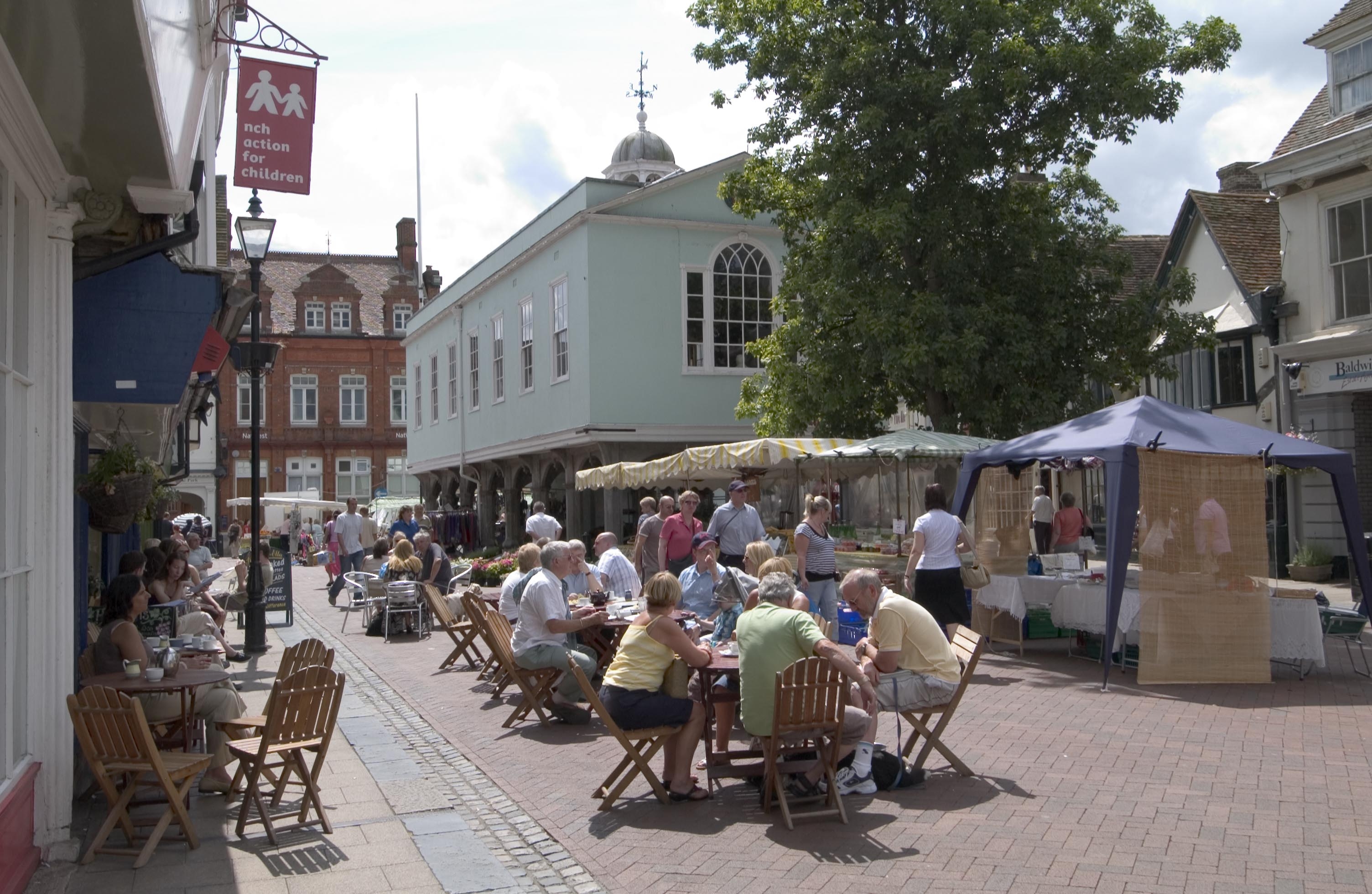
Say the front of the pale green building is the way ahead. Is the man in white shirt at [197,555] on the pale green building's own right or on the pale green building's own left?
on the pale green building's own right

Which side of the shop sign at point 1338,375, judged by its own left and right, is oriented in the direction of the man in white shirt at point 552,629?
front

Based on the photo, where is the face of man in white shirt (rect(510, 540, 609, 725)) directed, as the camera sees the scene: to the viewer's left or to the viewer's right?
to the viewer's right

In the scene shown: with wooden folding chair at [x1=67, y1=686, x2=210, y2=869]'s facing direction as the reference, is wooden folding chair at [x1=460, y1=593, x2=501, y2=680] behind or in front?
in front

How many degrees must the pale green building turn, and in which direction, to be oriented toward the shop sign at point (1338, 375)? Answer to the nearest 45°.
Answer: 0° — it already faces it

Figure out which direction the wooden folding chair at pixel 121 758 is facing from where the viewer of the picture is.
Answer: facing away from the viewer and to the right of the viewer

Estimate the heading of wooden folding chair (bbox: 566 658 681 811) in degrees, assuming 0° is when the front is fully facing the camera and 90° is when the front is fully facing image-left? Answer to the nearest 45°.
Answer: approximately 270°

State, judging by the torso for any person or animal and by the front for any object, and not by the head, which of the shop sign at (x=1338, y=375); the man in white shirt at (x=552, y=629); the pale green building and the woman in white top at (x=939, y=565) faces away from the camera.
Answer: the woman in white top

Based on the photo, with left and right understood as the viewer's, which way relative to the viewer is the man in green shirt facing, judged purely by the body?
facing away from the viewer

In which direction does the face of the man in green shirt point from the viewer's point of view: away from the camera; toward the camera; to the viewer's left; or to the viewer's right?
away from the camera

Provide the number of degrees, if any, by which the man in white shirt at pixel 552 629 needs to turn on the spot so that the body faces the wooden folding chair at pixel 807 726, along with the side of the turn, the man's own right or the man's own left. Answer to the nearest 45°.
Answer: approximately 45° to the man's own right

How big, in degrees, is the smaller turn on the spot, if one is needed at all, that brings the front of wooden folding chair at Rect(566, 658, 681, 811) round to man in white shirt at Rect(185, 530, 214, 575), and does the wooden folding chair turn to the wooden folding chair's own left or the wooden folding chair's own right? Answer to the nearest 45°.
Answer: approximately 135° to the wooden folding chair's own left

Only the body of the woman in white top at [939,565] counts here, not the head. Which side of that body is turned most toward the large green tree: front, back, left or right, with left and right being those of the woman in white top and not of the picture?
front

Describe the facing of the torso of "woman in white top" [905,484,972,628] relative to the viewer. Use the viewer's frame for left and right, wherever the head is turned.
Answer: facing away from the viewer

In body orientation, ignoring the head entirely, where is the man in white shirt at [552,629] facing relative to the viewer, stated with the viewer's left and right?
facing to the right of the viewer

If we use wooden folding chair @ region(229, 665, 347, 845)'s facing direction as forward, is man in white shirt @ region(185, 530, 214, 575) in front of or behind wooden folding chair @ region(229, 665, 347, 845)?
in front
